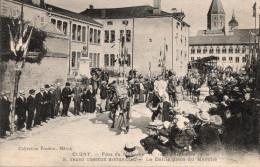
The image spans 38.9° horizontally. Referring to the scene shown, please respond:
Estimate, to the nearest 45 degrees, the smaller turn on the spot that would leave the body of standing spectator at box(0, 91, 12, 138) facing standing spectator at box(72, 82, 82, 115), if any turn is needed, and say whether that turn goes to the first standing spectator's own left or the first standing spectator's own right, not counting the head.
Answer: approximately 45° to the first standing spectator's own left

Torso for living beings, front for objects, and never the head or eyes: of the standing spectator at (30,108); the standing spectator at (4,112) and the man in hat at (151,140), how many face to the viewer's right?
2

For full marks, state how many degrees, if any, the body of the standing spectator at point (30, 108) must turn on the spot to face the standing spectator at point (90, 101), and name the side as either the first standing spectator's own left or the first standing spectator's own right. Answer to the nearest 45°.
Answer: approximately 45° to the first standing spectator's own left

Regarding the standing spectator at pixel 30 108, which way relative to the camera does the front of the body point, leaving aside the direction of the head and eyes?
to the viewer's right

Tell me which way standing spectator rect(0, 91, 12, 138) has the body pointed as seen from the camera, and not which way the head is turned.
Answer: to the viewer's right

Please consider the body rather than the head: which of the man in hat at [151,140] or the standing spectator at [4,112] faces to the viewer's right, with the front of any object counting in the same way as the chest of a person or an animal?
the standing spectator

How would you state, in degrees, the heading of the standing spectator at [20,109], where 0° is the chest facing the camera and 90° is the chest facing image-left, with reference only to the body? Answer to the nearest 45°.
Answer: approximately 315°
